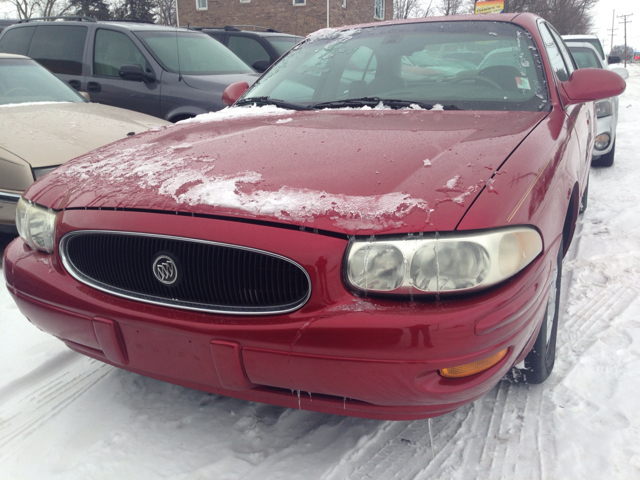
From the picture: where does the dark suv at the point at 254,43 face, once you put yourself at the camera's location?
facing the viewer and to the right of the viewer

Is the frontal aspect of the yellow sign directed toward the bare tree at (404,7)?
no

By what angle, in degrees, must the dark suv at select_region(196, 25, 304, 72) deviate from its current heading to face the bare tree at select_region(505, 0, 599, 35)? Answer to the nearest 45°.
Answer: approximately 90° to its left

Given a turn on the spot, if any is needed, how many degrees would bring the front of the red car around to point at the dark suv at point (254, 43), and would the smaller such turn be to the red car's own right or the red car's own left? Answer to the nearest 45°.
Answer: approximately 135° to the red car's own right

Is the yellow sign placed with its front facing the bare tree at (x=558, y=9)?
no

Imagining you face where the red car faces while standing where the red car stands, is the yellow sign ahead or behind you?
behind

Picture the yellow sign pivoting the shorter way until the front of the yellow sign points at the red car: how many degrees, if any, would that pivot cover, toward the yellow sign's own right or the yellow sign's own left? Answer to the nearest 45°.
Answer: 0° — it already faces it

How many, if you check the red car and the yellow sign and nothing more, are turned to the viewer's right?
0

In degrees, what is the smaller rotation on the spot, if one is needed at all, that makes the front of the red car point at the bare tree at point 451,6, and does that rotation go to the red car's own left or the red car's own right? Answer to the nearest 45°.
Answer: approximately 135° to the red car's own right

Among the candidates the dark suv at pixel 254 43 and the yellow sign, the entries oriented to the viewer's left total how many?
0

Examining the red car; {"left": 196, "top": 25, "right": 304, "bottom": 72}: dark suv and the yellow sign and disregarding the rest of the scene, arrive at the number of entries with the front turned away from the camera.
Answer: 0

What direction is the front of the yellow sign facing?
toward the camera

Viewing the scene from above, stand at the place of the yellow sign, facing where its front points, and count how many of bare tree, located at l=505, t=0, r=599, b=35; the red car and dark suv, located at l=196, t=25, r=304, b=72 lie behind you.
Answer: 1

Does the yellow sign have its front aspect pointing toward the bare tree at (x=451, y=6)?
no
